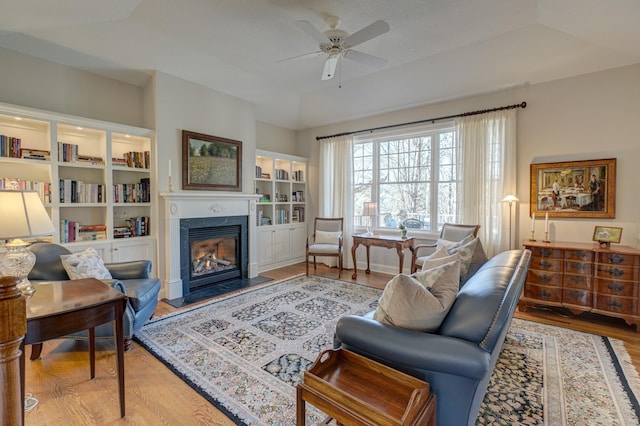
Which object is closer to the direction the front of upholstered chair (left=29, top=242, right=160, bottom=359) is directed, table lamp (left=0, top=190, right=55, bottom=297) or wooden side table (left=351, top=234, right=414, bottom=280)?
the wooden side table

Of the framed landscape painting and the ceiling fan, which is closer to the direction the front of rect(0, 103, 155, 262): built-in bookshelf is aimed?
the ceiling fan

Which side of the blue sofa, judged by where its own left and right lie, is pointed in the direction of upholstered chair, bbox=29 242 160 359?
front

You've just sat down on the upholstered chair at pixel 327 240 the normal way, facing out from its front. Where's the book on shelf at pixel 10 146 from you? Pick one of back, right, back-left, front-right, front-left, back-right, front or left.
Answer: front

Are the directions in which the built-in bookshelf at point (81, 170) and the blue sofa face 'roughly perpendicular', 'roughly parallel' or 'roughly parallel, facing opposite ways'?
roughly parallel, facing opposite ways

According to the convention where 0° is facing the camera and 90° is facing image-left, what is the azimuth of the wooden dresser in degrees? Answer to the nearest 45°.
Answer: approximately 45°

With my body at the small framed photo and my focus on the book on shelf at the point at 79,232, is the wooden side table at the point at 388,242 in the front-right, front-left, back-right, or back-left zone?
front-right

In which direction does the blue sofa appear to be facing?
to the viewer's left

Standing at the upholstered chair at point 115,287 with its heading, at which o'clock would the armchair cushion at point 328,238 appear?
The armchair cushion is roughly at 10 o'clock from the upholstered chair.

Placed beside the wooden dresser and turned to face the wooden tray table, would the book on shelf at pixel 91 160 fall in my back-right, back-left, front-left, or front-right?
front-right

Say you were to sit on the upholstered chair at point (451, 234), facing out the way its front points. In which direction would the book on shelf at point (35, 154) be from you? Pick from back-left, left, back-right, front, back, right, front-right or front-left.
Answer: front

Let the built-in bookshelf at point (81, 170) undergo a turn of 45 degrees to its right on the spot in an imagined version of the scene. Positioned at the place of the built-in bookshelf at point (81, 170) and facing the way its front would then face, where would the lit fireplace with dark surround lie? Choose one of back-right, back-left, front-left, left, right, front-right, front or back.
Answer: left

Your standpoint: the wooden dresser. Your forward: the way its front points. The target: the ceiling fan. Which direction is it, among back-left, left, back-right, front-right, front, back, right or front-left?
front

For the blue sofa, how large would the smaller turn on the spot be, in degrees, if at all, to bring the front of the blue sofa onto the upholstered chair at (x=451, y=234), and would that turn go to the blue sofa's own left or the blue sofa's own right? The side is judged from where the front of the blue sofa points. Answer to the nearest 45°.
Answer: approximately 90° to the blue sofa's own right

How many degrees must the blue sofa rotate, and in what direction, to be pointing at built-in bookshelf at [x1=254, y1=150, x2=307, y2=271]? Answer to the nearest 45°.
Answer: approximately 45° to its right

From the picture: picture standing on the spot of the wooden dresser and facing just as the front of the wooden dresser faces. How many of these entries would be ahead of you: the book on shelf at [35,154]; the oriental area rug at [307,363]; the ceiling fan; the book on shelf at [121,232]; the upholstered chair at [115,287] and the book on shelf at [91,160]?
6
